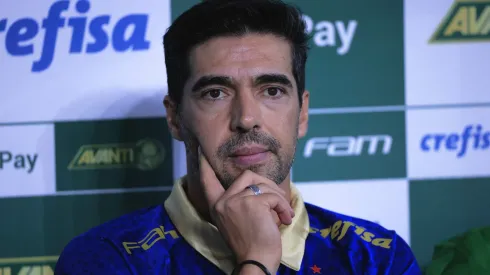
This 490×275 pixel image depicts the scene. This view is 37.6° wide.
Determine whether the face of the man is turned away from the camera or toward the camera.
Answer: toward the camera

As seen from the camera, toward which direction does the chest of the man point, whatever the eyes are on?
toward the camera
